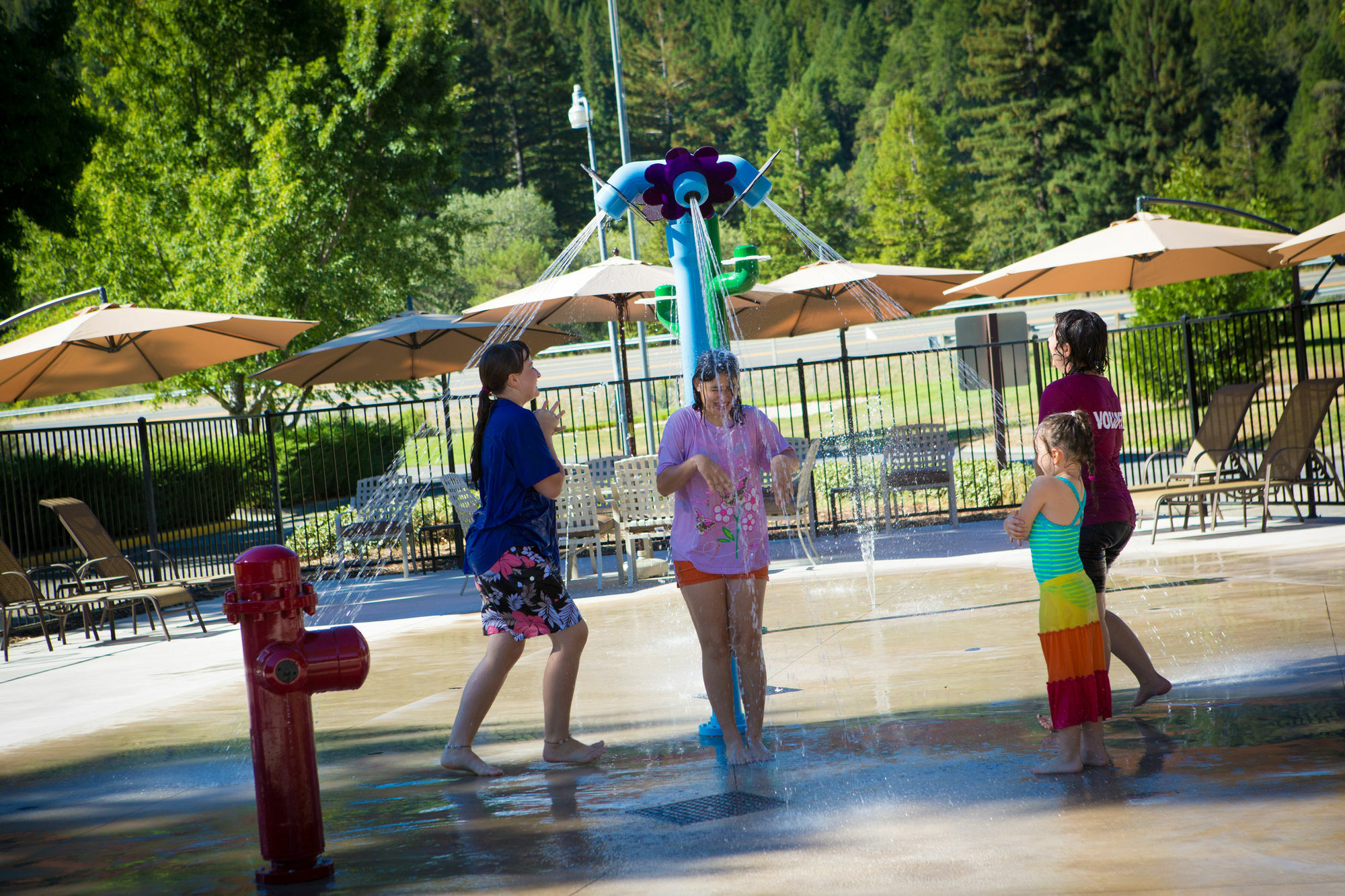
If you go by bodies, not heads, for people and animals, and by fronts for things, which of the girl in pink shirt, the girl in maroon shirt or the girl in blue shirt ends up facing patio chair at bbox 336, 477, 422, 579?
the girl in maroon shirt

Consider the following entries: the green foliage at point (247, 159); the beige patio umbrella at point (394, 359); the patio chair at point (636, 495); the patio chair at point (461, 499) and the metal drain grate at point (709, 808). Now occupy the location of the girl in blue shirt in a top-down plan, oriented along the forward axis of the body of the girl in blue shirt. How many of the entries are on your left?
4

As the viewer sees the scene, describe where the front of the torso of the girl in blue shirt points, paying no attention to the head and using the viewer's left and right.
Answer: facing to the right of the viewer

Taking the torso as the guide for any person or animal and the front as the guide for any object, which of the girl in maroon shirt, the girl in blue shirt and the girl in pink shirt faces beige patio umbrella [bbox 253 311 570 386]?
the girl in maroon shirt

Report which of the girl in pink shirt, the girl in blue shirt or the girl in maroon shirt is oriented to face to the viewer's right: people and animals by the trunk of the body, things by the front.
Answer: the girl in blue shirt

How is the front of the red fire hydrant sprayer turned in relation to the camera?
facing to the right of the viewer

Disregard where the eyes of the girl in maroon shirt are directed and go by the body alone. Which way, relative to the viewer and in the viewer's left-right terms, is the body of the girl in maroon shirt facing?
facing away from the viewer and to the left of the viewer

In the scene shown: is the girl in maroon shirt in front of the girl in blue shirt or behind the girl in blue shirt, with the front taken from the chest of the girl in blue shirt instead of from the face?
in front

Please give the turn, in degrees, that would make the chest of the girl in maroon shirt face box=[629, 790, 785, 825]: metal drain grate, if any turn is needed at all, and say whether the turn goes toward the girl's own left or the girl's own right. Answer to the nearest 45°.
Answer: approximately 90° to the girl's own left

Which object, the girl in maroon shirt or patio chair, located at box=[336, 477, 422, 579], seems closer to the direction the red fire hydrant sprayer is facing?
the girl in maroon shirt

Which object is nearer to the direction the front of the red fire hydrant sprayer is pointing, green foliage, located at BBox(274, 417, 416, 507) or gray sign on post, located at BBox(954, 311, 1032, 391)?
the gray sign on post

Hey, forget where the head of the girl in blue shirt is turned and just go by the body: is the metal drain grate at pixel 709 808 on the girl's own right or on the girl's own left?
on the girl's own right

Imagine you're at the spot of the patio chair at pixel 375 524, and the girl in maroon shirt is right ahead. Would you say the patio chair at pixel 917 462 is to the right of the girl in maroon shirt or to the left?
left
